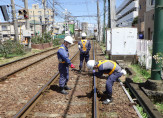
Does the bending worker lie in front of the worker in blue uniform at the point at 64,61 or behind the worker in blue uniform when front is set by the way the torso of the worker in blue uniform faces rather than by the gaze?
in front

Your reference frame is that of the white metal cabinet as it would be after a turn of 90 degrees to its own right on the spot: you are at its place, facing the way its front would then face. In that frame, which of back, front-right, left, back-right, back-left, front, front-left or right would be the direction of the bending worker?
left

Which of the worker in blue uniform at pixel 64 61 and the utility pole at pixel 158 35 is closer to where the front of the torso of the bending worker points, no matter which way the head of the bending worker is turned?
the worker in blue uniform

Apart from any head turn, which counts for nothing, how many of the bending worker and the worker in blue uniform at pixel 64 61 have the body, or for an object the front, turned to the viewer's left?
1

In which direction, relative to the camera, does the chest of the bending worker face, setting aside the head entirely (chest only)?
to the viewer's left

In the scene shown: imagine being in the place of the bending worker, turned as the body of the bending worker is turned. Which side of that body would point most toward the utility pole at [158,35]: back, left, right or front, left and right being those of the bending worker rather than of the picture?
back

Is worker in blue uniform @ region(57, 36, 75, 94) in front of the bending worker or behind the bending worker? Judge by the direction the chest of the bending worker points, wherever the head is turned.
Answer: in front

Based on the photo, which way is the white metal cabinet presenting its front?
toward the camera

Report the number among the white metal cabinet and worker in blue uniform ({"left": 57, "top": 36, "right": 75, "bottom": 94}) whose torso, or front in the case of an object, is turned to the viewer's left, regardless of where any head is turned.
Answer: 0
